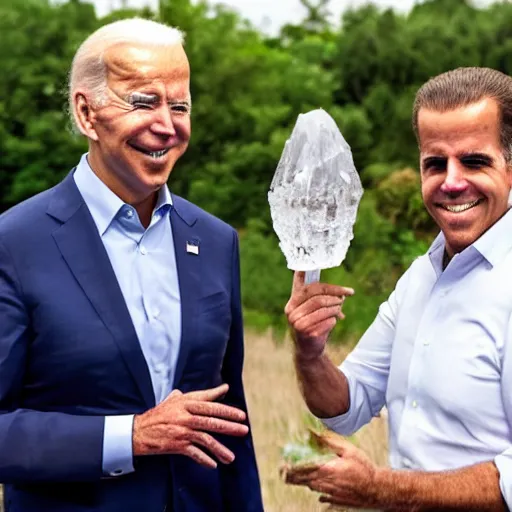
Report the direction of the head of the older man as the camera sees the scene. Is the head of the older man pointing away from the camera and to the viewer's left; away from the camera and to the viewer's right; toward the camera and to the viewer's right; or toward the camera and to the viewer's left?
toward the camera and to the viewer's right

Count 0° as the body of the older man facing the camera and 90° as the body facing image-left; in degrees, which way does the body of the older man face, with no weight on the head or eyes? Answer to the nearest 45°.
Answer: approximately 315°
